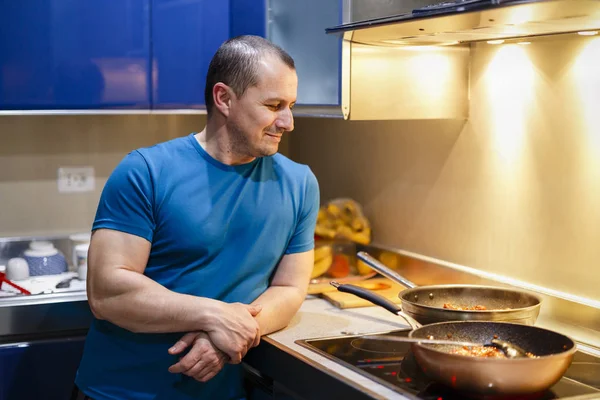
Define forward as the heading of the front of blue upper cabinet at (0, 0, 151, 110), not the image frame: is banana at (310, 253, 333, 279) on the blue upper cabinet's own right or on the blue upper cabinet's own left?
on the blue upper cabinet's own left

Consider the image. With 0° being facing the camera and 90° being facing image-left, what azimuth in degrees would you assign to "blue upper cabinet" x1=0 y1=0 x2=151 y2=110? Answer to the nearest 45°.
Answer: approximately 0°

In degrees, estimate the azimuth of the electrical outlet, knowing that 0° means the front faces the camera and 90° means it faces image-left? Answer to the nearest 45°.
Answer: approximately 0°

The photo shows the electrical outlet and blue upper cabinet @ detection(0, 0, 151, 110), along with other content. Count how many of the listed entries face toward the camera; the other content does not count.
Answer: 2

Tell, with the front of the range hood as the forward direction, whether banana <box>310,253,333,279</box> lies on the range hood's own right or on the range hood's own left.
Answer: on the range hood's own right

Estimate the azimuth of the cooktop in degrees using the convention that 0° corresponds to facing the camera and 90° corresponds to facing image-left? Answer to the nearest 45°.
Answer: approximately 45°

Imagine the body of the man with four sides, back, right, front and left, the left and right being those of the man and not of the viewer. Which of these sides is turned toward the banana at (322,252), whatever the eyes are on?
left

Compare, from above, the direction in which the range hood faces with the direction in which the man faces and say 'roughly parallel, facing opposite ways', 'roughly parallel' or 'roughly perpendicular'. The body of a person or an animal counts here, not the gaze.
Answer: roughly perpendicular

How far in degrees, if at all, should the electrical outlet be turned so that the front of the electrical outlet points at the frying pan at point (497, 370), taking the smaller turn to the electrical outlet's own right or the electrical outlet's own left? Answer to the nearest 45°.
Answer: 0° — it already faces it

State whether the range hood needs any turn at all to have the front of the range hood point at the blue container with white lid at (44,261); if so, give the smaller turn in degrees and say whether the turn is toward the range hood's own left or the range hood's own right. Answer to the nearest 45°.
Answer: approximately 90° to the range hood's own right
